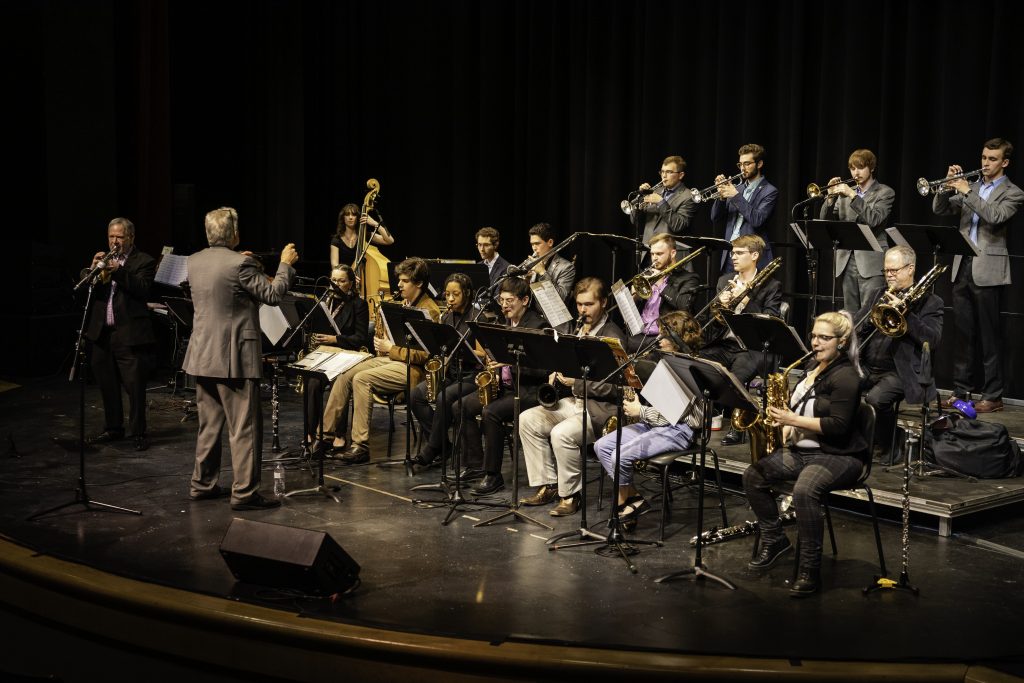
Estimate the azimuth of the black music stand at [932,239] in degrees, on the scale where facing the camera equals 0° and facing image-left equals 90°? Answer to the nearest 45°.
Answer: approximately 225°

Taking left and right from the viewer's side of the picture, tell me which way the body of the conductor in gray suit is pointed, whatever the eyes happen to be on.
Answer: facing away from the viewer and to the right of the viewer

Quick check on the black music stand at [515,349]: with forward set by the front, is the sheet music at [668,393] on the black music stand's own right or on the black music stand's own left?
on the black music stand's own right

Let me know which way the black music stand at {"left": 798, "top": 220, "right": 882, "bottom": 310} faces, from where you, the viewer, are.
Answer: facing away from the viewer and to the right of the viewer

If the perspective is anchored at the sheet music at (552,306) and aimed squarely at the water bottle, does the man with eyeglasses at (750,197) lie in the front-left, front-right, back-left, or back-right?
back-right

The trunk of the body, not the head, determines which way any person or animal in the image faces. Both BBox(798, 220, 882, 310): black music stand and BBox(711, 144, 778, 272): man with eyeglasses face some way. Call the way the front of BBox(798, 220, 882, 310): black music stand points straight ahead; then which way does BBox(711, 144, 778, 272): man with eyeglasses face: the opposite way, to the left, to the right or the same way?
the opposite way

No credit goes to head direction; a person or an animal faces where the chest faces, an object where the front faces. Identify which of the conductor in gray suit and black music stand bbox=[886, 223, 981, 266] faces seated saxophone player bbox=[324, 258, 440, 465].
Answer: the conductor in gray suit

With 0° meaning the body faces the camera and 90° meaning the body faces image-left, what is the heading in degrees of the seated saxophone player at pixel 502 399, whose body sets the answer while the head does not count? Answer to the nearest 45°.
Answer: approximately 45°

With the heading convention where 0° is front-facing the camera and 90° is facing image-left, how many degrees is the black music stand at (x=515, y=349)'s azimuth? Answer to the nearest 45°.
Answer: approximately 225°
